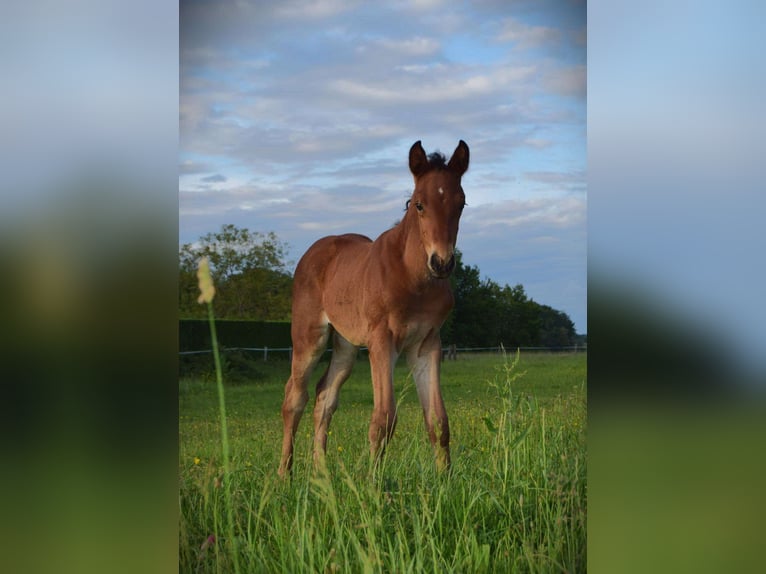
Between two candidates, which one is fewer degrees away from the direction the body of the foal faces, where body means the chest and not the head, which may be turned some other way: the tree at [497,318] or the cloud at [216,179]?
the tree

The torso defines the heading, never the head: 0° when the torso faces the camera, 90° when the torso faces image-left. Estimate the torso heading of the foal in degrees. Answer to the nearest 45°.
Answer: approximately 315°
